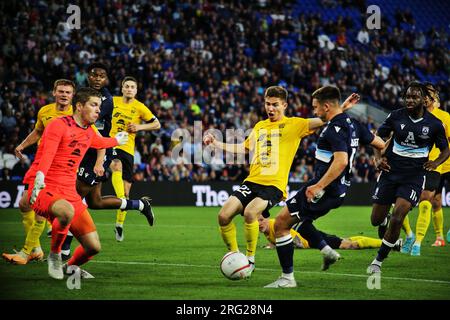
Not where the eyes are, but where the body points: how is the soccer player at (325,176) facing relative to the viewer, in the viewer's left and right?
facing to the left of the viewer

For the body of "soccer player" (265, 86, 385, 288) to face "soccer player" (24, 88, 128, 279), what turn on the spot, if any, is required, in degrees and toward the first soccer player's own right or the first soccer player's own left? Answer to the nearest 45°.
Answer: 0° — they already face them

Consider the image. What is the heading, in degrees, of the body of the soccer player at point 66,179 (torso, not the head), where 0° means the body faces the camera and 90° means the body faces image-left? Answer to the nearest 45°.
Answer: approximately 315°

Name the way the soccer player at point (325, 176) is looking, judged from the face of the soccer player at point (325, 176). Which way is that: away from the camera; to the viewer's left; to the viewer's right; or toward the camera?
to the viewer's left

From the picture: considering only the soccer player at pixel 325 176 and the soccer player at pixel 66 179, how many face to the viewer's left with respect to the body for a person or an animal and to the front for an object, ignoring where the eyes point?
1

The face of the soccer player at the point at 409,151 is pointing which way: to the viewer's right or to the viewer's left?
to the viewer's left
